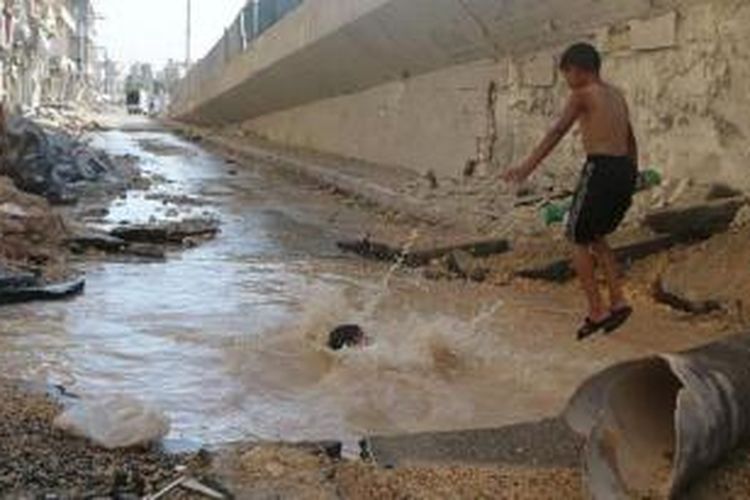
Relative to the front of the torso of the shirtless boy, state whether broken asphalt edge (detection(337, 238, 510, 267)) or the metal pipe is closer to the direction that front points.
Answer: the broken asphalt edge

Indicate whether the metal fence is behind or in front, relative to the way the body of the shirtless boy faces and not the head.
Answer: in front

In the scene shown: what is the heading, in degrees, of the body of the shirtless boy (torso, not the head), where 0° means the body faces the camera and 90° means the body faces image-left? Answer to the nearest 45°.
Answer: approximately 135°

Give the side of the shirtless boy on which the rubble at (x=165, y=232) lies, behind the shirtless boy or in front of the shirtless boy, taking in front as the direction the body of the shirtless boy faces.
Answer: in front
